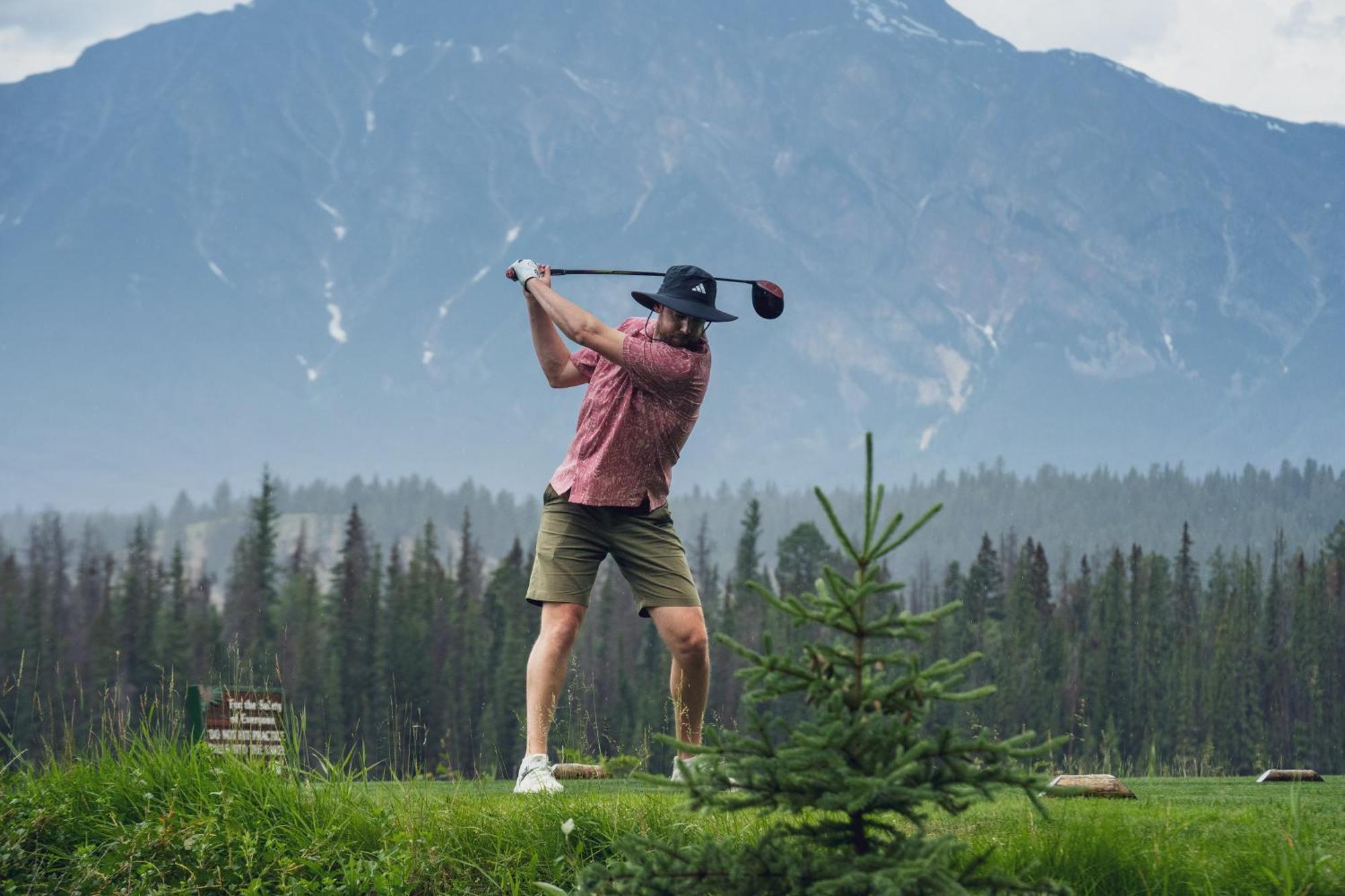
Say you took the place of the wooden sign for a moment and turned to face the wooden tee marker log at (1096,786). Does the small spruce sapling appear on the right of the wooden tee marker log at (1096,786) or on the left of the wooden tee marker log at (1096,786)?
right

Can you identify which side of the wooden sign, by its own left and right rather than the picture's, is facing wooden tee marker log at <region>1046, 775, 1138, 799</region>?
left

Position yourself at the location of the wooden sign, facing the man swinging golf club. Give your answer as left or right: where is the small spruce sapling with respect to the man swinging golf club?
right

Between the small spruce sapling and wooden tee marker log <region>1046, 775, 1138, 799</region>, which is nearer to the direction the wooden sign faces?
the small spruce sapling

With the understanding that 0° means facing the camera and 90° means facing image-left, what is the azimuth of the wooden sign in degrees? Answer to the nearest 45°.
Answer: approximately 0°

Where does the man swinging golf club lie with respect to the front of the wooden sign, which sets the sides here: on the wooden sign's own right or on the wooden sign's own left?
on the wooden sign's own left

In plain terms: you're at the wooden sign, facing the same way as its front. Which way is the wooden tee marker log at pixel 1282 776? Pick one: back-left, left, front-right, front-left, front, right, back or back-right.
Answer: left

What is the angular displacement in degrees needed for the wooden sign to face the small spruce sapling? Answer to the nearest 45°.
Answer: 0° — it already faces it

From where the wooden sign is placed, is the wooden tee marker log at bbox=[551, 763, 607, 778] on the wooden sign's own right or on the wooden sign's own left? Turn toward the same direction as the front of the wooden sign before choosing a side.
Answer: on the wooden sign's own left
